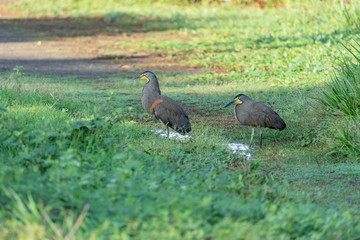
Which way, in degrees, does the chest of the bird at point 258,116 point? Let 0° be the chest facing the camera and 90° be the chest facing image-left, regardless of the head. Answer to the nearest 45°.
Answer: approximately 90°

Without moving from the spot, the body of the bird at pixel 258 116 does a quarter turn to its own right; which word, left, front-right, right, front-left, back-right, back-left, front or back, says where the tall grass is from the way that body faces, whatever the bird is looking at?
right

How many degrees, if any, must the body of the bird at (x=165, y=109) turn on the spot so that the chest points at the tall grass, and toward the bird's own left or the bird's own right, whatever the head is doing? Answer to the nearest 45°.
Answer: approximately 180°

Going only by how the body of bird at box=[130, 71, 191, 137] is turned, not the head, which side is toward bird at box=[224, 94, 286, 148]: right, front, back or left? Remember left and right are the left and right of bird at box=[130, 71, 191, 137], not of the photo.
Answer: back

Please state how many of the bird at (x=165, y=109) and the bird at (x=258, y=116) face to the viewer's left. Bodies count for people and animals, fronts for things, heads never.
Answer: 2

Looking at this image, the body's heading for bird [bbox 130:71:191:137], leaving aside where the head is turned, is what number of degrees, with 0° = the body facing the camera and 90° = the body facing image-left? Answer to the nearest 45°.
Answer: approximately 90°

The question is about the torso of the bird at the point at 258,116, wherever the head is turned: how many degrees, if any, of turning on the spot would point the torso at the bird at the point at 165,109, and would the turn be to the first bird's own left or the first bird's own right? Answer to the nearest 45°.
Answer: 0° — it already faces it
